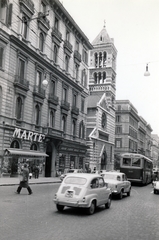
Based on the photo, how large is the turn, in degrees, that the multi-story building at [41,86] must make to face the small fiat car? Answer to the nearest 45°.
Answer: approximately 45° to its right

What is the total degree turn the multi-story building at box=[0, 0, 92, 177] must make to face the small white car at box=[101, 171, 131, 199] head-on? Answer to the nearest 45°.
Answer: approximately 45° to its right

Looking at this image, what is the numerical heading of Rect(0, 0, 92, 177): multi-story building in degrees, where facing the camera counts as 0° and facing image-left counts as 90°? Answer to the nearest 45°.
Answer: approximately 315°

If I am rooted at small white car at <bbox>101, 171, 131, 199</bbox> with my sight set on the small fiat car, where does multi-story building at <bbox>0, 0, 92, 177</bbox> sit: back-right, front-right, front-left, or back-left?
back-right
